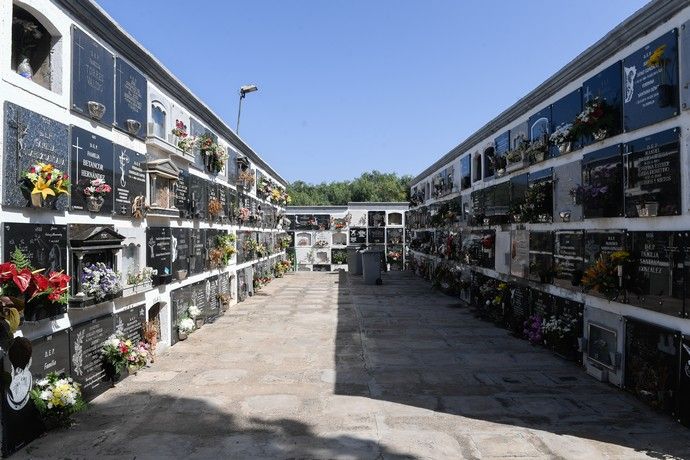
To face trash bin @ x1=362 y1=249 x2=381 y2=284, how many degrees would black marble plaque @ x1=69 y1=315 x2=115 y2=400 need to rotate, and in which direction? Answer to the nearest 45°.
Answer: approximately 90° to its left

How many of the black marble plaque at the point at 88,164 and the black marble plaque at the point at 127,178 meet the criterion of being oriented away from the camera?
0

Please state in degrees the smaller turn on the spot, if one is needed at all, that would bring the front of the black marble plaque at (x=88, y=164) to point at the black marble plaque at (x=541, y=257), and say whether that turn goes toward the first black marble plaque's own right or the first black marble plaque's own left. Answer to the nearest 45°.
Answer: approximately 45° to the first black marble plaque's own left

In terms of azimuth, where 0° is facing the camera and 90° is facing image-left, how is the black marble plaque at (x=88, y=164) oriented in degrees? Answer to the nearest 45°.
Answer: approximately 315°

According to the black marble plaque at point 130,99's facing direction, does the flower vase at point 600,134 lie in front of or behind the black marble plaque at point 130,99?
in front

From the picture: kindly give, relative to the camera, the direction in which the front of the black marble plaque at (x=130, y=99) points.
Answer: facing the viewer and to the right of the viewer

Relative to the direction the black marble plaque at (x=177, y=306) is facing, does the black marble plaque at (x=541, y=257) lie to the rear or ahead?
ahead

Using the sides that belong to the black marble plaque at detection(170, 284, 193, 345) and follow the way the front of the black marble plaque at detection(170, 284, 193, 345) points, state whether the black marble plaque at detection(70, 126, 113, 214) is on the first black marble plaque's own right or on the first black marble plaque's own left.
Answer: on the first black marble plaque's own right

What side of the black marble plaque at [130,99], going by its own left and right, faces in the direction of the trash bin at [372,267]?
left
